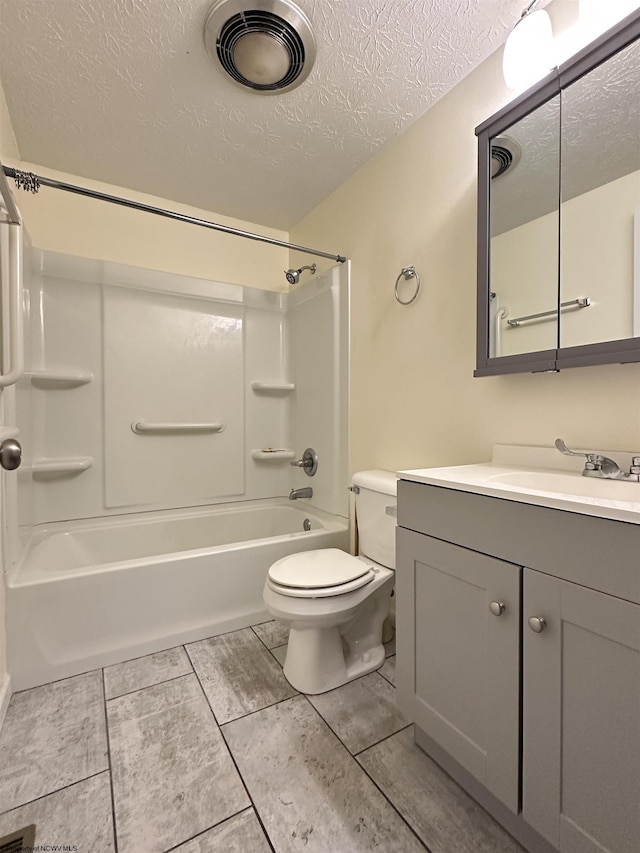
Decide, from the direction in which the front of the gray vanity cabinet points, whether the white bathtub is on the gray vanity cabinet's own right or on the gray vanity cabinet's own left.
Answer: on the gray vanity cabinet's own right

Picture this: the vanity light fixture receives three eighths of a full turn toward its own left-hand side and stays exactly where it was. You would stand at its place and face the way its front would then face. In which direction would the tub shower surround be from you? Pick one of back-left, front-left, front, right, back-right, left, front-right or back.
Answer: back

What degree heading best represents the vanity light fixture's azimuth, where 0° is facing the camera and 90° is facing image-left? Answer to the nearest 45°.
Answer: approximately 45°

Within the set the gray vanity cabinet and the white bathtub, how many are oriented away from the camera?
0

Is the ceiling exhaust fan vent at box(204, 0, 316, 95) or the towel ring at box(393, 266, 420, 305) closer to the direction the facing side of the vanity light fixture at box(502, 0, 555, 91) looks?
the ceiling exhaust fan vent

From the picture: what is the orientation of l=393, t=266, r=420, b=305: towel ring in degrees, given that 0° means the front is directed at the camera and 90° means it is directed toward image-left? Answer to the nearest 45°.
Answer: approximately 45°

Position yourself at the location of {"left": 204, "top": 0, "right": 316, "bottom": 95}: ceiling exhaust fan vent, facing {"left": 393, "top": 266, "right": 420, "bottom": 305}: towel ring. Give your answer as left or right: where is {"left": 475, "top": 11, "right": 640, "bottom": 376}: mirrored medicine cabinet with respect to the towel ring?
right

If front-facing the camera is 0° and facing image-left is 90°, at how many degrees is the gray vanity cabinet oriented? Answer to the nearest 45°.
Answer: approximately 45°

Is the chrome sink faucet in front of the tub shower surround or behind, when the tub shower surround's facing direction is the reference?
in front

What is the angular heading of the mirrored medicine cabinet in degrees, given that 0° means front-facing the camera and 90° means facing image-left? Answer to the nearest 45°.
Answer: approximately 45°
